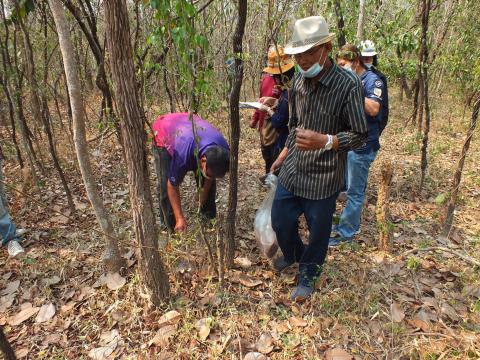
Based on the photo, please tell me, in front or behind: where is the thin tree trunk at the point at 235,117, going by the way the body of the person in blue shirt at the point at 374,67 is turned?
in front

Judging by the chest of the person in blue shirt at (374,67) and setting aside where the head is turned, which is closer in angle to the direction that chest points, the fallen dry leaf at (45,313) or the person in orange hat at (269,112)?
the fallen dry leaf

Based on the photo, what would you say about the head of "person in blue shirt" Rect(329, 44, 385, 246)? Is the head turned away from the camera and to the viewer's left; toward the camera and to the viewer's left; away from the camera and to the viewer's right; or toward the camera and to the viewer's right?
toward the camera and to the viewer's left

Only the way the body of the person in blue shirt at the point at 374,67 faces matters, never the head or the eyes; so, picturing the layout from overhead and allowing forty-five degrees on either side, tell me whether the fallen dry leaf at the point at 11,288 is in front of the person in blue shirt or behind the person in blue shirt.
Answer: in front

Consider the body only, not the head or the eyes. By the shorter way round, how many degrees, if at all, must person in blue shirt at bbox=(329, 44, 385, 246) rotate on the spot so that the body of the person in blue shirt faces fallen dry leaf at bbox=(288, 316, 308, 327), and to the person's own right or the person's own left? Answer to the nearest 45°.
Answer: approximately 90° to the person's own left

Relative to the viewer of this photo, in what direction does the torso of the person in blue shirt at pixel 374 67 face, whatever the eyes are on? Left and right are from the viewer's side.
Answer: facing the viewer and to the left of the viewer

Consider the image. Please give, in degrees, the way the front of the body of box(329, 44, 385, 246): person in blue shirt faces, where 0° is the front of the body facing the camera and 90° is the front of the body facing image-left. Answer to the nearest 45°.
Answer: approximately 90°

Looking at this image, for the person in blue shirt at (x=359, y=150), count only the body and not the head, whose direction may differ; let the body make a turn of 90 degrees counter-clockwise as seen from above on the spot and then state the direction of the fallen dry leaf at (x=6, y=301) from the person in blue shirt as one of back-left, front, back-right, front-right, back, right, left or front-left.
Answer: front-right
